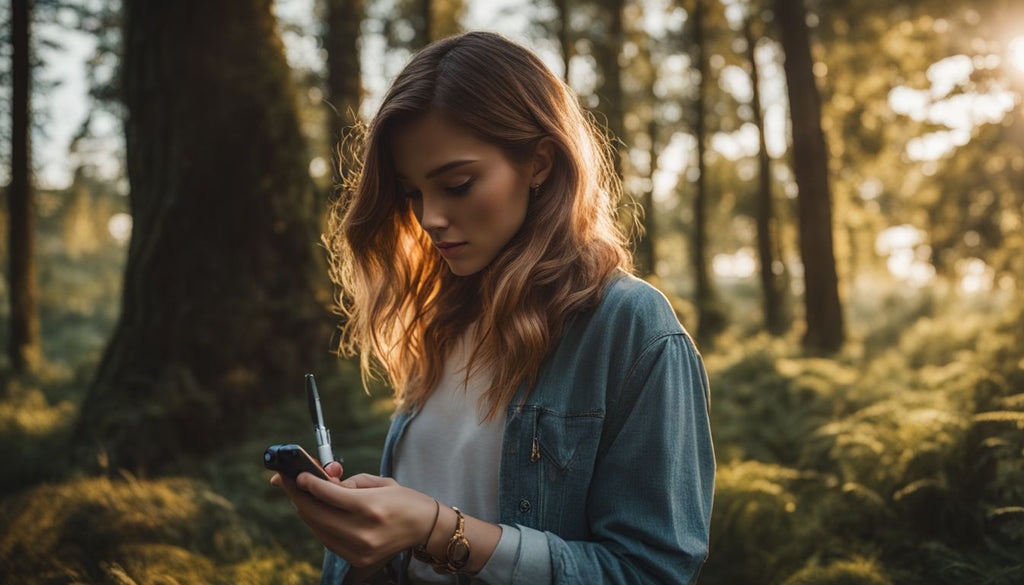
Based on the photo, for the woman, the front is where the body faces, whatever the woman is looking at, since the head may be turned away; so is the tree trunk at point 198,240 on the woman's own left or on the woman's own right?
on the woman's own right

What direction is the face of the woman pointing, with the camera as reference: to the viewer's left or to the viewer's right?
to the viewer's left

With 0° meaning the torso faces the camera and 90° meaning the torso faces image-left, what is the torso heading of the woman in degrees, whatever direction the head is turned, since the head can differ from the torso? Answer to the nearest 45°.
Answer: approximately 45°

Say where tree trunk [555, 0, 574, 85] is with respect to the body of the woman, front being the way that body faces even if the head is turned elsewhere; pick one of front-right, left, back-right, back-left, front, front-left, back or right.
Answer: back-right

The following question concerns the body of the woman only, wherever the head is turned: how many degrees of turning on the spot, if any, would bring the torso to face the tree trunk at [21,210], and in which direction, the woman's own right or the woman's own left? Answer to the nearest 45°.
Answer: approximately 90° to the woman's own right
